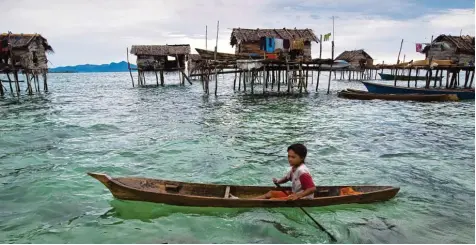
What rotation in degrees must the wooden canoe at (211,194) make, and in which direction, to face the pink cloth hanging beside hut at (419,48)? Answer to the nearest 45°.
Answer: approximately 135° to its right

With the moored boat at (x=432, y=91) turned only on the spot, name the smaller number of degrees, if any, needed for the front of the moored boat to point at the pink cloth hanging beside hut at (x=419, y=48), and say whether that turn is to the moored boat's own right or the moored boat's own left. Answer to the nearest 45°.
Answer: approximately 90° to the moored boat's own right

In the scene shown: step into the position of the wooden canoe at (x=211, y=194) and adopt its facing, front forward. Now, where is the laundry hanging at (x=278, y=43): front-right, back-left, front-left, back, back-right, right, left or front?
right

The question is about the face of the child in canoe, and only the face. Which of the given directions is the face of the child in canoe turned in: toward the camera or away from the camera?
toward the camera

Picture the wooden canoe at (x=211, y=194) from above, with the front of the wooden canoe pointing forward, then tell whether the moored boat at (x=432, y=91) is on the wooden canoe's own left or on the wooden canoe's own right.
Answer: on the wooden canoe's own right

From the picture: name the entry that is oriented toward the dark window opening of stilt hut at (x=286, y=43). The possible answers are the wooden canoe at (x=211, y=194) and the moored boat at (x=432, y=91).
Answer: the moored boat

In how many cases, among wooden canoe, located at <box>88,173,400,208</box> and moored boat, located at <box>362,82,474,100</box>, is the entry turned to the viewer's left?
2

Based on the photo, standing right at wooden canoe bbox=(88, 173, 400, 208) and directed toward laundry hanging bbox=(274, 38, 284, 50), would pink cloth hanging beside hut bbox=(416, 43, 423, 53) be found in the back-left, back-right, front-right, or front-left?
front-right

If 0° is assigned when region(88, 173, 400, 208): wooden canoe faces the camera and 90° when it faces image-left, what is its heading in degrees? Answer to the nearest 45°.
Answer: approximately 90°

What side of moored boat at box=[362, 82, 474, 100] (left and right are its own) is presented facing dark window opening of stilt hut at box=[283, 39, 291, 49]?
front

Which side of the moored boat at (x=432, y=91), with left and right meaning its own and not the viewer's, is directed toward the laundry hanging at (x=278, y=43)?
front

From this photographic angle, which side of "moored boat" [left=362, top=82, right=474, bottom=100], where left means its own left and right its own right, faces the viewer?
left

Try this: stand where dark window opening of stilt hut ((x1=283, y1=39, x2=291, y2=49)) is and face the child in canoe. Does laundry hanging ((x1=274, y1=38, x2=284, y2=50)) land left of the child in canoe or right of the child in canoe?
right

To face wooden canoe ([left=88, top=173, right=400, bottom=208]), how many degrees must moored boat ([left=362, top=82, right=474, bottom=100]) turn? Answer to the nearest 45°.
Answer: approximately 90° to its left

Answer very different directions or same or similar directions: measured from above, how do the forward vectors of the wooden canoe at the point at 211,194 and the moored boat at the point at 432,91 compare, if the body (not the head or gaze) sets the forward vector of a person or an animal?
same or similar directions
